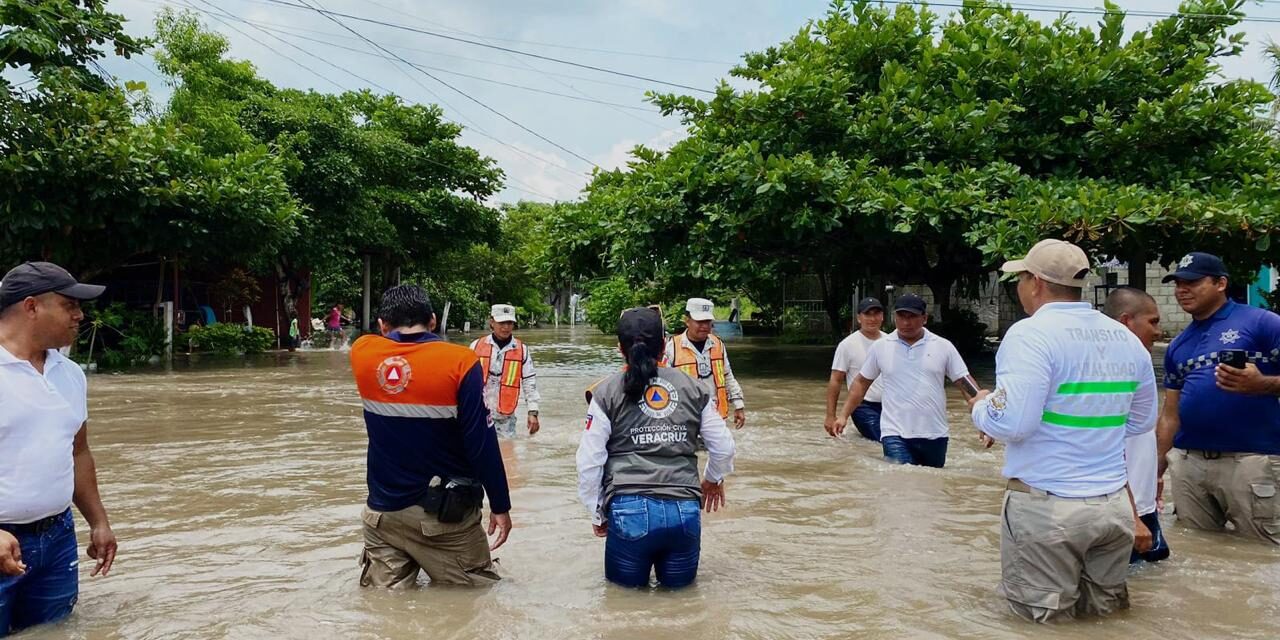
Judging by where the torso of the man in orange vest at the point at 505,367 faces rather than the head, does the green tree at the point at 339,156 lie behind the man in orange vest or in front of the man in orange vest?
behind

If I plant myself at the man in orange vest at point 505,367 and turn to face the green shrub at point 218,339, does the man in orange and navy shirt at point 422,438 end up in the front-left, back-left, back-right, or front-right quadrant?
back-left

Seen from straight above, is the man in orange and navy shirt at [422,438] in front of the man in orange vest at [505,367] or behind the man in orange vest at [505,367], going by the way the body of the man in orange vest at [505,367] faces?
in front

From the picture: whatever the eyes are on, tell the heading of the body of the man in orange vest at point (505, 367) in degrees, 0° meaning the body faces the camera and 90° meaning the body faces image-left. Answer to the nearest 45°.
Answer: approximately 0°

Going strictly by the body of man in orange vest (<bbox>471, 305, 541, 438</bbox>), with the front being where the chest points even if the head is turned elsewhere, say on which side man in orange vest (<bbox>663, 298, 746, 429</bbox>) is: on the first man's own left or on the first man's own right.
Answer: on the first man's own left

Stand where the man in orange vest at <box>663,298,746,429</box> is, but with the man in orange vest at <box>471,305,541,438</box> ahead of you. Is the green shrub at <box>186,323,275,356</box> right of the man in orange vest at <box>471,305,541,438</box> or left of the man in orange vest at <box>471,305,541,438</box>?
right

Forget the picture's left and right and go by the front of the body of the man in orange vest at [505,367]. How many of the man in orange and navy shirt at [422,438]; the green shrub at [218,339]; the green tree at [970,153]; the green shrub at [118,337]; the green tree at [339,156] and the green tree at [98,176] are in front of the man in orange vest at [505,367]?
1

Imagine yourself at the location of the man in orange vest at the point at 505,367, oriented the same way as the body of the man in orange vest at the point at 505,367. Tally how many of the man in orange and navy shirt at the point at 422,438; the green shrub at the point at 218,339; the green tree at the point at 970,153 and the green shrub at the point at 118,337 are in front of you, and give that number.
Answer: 1

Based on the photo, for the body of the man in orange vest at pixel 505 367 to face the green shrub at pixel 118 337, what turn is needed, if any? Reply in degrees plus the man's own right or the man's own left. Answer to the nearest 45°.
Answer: approximately 135° to the man's own right

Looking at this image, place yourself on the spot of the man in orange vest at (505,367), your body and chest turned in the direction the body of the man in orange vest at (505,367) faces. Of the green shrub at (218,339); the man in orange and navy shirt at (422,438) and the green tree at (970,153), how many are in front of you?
1

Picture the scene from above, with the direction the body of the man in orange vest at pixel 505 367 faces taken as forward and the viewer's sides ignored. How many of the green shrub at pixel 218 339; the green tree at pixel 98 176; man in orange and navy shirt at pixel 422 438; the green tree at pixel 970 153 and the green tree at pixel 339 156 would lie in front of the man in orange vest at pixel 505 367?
1

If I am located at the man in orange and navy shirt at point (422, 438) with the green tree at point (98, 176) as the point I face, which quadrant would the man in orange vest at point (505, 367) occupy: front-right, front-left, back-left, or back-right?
front-right

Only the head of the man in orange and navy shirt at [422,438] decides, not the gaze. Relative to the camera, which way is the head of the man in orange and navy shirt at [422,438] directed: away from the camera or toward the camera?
away from the camera

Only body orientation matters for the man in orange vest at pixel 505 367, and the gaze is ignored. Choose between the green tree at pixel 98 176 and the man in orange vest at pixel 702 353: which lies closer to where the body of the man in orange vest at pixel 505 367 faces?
the man in orange vest
